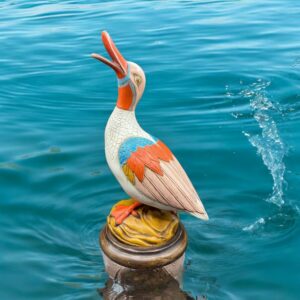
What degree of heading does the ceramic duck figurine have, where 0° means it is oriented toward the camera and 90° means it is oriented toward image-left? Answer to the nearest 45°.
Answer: approximately 90°

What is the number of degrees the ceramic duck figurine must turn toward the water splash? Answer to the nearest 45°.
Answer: approximately 135° to its right
